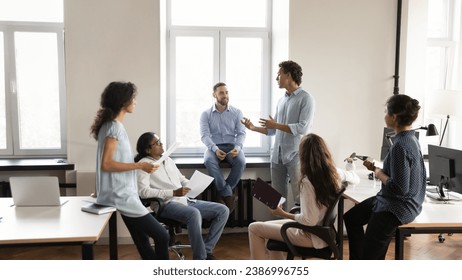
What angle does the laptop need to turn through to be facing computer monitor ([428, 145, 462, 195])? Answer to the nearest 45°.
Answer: approximately 90° to its right

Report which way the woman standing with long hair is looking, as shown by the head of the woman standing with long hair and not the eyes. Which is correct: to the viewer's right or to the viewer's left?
to the viewer's right

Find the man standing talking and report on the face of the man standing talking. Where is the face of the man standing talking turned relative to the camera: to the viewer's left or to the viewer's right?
to the viewer's left

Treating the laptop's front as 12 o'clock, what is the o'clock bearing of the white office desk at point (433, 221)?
The white office desk is roughly at 4 o'clock from the laptop.

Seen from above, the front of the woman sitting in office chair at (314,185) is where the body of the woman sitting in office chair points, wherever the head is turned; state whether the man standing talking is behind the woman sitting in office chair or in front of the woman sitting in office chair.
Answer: in front

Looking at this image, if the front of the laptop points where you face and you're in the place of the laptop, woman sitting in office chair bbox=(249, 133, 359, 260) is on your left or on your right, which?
on your right

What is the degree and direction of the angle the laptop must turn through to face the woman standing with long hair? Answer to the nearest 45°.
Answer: approximately 135° to its right

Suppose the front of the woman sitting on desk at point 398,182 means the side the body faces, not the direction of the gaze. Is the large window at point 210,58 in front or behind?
in front

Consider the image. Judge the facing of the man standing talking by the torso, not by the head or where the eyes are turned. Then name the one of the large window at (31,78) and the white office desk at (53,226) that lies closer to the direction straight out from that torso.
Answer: the white office desk

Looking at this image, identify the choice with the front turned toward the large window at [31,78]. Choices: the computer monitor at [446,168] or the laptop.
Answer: the laptop
